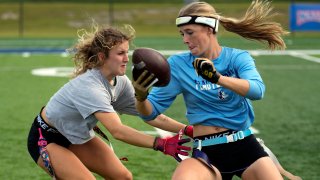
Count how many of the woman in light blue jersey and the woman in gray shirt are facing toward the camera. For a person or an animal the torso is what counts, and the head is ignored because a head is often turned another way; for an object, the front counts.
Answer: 1

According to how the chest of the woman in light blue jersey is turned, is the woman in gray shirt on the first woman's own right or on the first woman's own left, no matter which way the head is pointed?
on the first woman's own right

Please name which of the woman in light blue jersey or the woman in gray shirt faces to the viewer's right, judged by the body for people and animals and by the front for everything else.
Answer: the woman in gray shirt

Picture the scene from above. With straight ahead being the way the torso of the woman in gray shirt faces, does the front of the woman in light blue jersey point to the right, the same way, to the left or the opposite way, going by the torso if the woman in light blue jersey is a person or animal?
to the right

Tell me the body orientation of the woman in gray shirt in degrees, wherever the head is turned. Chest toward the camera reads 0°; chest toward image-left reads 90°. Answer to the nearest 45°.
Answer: approximately 270°

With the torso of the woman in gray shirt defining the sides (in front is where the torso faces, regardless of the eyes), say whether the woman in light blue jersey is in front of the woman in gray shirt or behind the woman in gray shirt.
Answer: in front

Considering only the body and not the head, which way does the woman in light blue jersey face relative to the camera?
toward the camera

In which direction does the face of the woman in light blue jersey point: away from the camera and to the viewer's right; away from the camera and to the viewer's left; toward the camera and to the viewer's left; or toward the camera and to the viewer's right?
toward the camera and to the viewer's left
